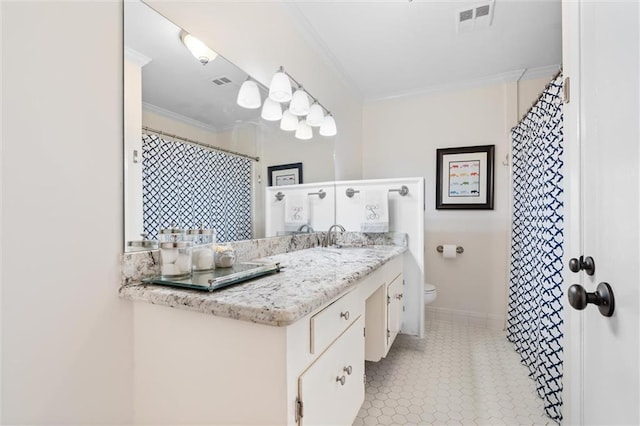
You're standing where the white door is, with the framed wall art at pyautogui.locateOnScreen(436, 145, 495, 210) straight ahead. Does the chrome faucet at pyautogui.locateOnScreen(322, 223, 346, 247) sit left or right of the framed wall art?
left

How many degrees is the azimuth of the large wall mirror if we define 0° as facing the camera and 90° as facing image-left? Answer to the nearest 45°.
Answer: approximately 315°

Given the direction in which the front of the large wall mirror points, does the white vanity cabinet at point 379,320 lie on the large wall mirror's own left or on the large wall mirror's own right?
on the large wall mirror's own left

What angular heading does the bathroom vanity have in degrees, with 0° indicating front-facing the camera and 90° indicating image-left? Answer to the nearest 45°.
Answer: approximately 315°

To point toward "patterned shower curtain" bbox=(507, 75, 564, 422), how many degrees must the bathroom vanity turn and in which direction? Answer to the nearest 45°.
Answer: approximately 45° to its left
